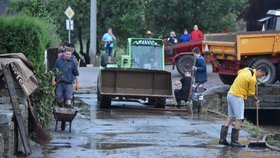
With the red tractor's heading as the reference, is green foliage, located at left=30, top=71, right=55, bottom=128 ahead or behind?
ahead

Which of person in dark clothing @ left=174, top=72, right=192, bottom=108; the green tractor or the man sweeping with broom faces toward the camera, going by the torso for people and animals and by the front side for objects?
the green tractor

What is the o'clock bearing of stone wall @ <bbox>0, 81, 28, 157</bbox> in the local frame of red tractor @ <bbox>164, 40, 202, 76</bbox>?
The stone wall is roughly at 11 o'clock from the red tractor.

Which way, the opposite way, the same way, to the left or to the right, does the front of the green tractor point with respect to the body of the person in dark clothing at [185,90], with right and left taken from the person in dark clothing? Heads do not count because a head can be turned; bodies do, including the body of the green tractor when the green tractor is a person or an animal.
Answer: to the left

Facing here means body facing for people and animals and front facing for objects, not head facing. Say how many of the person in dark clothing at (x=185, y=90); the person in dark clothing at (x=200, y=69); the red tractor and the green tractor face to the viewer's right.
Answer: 0

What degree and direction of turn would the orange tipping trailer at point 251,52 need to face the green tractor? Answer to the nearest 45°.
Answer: approximately 180°

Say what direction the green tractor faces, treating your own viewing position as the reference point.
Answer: facing the viewer

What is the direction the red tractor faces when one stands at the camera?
facing the viewer and to the left of the viewer

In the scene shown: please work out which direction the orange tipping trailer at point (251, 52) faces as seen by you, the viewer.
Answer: facing away from the viewer and to the right of the viewer

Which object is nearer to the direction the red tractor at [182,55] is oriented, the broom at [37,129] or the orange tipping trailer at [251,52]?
the broom

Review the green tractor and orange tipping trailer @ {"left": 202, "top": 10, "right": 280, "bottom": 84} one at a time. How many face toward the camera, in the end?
1
